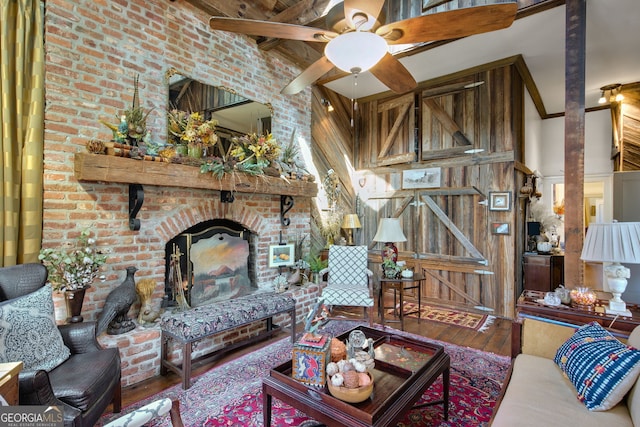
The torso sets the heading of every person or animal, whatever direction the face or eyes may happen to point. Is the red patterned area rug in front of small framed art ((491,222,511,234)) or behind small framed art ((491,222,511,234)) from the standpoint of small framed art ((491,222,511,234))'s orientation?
in front

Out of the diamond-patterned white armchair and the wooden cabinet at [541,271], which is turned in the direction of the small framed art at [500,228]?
the wooden cabinet

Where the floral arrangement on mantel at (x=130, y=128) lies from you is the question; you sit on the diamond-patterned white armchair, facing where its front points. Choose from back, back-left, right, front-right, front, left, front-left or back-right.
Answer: front-right

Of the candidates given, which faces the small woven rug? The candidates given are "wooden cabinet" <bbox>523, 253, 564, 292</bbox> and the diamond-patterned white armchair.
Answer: the wooden cabinet

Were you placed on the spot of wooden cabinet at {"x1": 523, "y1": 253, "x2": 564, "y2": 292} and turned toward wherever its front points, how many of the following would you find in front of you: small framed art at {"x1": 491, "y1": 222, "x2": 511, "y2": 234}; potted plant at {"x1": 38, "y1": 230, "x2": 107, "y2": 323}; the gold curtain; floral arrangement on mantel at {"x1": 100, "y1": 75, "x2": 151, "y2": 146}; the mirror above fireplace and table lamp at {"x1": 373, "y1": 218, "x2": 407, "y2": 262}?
6

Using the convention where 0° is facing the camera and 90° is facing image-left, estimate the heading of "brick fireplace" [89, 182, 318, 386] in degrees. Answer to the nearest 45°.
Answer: approximately 315°

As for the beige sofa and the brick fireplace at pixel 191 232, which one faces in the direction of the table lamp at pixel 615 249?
the brick fireplace

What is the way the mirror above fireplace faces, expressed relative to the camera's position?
facing the viewer and to the right of the viewer

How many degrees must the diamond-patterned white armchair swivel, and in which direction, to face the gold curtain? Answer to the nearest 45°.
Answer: approximately 45° to its right

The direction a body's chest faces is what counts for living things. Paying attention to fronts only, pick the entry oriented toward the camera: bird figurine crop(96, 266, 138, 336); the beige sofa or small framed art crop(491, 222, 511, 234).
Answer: the small framed art

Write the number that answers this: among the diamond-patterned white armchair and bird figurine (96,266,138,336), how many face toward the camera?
1
